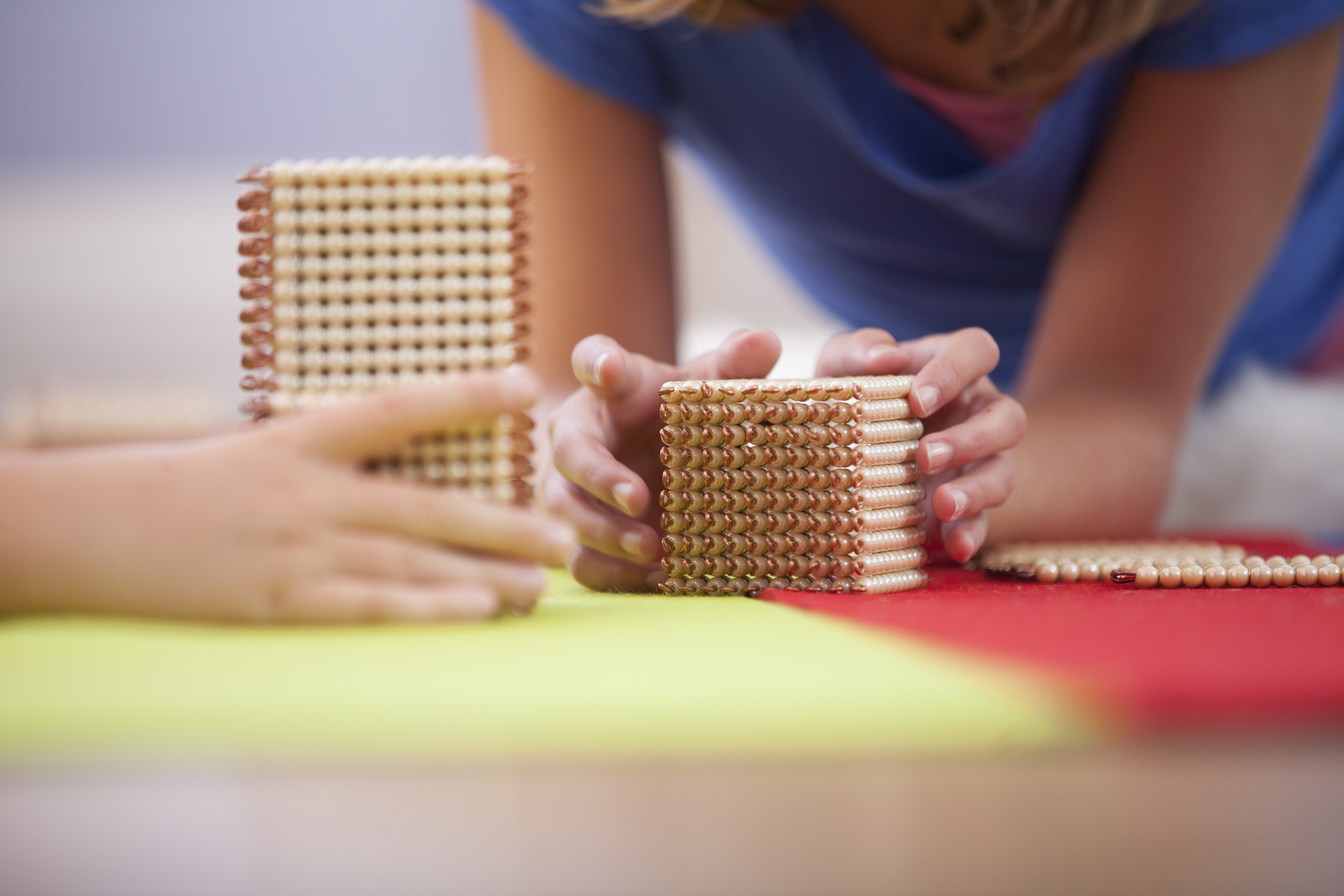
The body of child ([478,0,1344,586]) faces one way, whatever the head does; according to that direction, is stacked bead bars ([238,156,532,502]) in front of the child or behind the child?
in front

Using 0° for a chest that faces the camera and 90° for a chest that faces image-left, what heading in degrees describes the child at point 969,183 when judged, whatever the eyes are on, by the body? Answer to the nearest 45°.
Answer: approximately 0°

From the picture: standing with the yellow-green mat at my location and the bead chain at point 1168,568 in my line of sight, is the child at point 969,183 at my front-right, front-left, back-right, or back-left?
front-left

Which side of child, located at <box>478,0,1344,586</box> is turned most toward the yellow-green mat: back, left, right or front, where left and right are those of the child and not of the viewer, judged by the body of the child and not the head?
front
